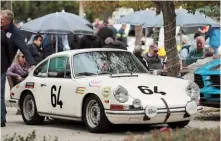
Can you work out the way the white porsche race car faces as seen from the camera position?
facing the viewer and to the right of the viewer

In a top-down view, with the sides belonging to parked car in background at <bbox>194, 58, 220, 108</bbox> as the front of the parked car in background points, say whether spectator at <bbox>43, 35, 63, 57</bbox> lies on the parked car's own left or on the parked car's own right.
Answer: on the parked car's own right

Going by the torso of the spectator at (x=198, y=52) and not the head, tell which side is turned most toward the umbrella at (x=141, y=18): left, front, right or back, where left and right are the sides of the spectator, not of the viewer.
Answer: right

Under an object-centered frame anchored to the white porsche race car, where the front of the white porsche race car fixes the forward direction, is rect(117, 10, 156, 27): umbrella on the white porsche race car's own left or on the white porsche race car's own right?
on the white porsche race car's own left

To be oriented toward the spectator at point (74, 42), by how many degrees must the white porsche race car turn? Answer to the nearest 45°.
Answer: approximately 135° to its left

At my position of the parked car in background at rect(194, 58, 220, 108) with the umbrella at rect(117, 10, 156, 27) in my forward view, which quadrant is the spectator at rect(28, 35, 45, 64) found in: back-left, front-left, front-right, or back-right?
front-left

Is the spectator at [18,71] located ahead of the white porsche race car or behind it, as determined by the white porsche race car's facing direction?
behind

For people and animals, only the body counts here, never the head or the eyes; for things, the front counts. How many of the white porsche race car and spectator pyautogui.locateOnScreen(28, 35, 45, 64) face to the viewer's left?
0

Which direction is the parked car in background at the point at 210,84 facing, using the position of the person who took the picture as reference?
facing the viewer and to the left of the viewer
